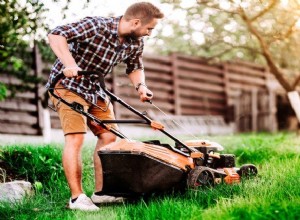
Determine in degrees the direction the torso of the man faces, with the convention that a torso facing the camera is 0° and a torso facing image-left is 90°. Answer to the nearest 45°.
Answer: approximately 315°

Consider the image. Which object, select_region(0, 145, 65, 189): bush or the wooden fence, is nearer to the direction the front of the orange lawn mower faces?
the wooden fence

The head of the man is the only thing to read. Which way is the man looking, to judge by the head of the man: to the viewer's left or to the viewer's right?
to the viewer's right

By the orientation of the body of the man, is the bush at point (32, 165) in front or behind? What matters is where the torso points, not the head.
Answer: behind

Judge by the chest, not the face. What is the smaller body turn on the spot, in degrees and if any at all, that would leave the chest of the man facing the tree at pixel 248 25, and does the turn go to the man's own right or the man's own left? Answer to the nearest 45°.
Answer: approximately 90° to the man's own left

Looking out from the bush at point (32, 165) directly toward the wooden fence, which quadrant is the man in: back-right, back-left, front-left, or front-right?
back-right

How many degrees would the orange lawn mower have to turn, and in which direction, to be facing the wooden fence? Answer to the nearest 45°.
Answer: approximately 45° to its left

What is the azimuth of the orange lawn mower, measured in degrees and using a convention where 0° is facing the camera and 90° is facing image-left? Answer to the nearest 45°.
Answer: approximately 225°

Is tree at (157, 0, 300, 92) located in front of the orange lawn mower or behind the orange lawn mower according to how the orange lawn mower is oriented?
in front

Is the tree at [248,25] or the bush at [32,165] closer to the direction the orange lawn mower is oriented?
the tree
